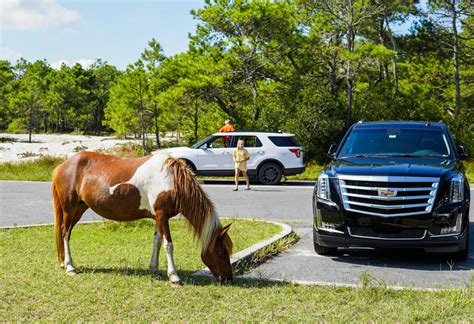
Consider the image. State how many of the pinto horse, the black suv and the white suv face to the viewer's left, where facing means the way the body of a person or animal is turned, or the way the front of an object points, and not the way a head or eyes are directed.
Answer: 1

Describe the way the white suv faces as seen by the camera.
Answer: facing to the left of the viewer

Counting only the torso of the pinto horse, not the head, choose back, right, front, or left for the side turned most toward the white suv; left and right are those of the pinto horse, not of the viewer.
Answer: left

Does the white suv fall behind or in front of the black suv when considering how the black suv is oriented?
behind

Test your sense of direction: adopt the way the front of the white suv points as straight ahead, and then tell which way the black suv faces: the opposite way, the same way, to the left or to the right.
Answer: to the left

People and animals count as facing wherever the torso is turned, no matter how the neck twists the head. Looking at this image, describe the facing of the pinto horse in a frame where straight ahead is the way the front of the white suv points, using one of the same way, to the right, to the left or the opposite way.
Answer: the opposite way

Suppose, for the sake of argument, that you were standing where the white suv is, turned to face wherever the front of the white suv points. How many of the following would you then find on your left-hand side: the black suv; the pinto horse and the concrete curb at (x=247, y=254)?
3

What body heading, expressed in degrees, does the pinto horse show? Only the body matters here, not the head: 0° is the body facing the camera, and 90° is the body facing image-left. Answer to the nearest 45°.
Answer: approximately 270°

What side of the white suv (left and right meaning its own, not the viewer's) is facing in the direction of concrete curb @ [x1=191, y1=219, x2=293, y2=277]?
left

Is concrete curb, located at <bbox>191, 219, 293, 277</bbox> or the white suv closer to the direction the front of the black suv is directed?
the concrete curb

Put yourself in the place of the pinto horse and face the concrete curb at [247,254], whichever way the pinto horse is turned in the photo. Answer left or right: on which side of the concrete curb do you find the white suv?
left

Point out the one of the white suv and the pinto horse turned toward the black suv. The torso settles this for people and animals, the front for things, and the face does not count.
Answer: the pinto horse
